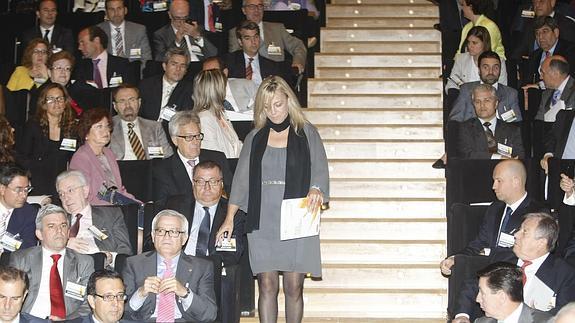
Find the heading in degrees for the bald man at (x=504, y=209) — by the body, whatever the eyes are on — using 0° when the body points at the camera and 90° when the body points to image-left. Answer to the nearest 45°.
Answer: approximately 45°

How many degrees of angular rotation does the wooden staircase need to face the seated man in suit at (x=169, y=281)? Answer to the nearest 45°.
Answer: approximately 45° to its right

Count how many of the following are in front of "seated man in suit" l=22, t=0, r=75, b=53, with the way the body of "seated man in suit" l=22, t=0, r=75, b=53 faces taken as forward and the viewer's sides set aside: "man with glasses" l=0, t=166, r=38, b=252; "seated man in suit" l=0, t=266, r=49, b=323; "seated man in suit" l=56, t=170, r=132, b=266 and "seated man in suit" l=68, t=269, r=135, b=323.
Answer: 4

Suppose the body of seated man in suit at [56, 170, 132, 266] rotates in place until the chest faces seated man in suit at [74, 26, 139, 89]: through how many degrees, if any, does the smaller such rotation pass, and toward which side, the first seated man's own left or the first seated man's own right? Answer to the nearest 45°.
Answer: approximately 135° to the first seated man's own right

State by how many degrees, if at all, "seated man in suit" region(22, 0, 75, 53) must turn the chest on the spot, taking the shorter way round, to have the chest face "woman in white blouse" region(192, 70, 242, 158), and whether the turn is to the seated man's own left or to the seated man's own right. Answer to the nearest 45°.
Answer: approximately 45° to the seated man's own left
